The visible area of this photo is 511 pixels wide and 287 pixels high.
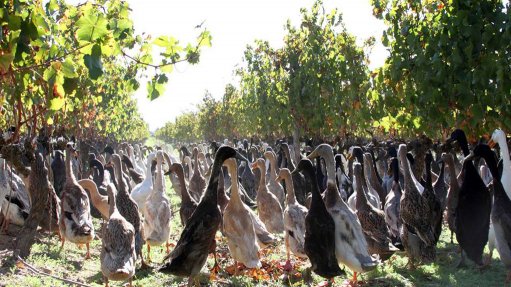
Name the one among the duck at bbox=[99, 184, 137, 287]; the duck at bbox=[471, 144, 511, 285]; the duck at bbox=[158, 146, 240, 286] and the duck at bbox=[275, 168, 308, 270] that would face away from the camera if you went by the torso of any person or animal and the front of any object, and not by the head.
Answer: the duck at bbox=[99, 184, 137, 287]

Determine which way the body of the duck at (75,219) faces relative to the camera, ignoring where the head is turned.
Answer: away from the camera

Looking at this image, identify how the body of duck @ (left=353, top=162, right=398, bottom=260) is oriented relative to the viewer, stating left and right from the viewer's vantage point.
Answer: facing away from the viewer and to the left of the viewer

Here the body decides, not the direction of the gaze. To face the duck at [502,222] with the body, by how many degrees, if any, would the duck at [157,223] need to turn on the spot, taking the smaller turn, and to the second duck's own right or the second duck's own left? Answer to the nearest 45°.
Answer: approximately 135° to the second duck's own right

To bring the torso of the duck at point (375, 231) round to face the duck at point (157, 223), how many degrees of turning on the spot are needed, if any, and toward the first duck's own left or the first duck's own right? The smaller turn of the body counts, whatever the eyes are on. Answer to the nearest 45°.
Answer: approximately 45° to the first duck's own left

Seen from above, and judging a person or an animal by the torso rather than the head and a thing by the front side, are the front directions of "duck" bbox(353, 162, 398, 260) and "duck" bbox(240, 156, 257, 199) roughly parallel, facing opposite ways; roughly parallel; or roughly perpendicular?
roughly parallel

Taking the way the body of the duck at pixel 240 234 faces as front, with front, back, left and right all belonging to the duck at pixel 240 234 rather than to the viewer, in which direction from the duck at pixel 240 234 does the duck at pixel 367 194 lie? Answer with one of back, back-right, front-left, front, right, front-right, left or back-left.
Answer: right

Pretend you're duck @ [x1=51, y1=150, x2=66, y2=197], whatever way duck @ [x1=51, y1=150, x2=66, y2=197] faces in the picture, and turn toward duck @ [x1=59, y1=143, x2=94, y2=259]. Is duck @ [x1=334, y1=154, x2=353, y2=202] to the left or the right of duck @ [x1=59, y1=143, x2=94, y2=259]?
left
